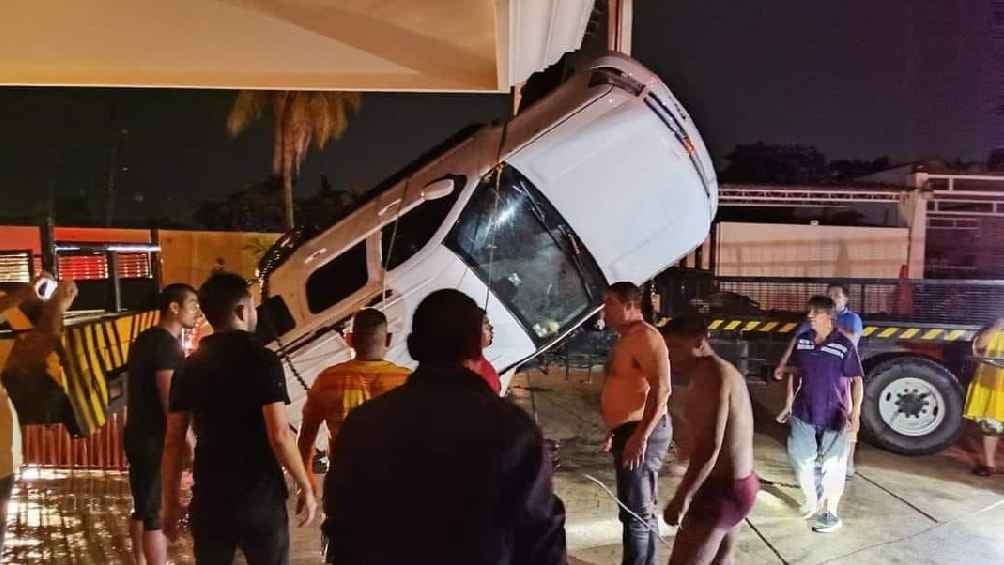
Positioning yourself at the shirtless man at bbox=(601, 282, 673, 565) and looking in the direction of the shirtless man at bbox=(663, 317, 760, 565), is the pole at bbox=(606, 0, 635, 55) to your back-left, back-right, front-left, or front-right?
back-left

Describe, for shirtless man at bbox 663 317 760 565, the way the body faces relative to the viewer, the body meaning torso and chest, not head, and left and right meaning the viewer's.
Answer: facing to the left of the viewer

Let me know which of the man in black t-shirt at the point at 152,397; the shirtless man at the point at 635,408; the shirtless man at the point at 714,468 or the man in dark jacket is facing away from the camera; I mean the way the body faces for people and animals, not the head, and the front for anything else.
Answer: the man in dark jacket

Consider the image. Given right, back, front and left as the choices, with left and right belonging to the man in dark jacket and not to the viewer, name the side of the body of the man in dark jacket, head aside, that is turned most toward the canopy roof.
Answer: front

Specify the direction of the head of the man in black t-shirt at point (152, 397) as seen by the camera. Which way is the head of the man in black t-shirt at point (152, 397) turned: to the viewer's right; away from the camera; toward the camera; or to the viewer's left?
to the viewer's right

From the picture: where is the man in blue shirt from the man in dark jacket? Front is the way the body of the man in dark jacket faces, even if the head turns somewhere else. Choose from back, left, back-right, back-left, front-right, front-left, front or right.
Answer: front-right

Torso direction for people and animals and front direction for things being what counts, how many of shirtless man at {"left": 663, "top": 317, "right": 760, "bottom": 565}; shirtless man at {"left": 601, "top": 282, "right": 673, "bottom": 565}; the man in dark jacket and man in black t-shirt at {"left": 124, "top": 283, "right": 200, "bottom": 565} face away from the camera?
1

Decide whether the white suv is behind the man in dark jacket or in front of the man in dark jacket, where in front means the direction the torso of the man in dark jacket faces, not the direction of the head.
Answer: in front

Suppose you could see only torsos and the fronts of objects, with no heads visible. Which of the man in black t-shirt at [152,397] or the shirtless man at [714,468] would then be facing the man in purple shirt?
the man in black t-shirt

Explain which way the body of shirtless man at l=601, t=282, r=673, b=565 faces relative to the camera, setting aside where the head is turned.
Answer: to the viewer's left

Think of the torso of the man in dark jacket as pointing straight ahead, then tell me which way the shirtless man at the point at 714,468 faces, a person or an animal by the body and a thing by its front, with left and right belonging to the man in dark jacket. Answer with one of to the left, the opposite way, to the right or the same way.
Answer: to the left

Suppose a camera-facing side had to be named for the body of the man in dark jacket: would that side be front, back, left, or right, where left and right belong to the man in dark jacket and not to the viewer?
back

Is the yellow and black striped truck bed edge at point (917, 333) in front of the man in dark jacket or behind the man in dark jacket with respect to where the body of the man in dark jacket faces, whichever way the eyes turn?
in front

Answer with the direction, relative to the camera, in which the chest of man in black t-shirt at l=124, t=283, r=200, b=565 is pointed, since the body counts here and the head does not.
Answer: to the viewer's right

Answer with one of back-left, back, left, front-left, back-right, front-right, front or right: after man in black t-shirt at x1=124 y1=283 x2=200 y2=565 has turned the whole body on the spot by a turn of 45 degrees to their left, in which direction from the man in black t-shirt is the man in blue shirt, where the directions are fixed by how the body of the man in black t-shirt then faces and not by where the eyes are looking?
front-right

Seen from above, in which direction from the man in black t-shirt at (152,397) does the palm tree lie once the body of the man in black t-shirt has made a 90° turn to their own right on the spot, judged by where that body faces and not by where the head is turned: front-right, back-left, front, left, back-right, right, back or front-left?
back
